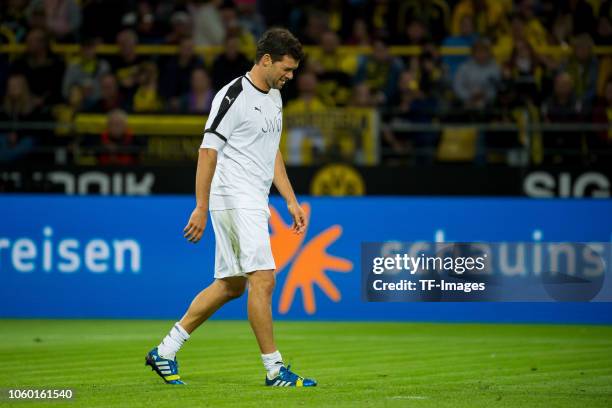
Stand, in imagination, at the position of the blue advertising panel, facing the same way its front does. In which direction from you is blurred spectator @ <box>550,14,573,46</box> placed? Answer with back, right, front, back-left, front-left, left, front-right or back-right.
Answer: back-left

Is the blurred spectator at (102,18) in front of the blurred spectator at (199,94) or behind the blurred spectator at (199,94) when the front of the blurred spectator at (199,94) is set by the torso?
behind

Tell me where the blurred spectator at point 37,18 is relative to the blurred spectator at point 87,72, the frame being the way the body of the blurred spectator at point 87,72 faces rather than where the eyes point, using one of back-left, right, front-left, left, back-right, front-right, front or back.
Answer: back-right

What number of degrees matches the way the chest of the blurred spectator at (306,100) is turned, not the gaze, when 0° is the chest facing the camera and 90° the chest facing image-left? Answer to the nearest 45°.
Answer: approximately 0°

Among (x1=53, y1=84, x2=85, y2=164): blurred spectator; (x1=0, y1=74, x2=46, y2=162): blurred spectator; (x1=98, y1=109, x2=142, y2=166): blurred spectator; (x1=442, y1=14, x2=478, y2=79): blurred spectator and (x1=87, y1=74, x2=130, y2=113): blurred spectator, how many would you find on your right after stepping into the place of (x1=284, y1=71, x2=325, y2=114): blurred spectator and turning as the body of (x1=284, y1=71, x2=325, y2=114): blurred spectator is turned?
4

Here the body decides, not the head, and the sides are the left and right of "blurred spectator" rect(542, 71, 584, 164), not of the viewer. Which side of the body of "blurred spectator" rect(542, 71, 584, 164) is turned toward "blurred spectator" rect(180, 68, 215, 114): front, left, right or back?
right

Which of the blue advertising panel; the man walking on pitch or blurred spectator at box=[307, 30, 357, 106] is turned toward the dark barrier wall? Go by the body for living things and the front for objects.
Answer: the blurred spectator

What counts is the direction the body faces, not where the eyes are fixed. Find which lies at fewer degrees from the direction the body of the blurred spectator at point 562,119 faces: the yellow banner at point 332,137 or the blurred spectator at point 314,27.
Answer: the yellow banner

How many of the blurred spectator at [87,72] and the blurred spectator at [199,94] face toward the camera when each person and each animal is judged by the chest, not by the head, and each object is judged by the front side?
2
